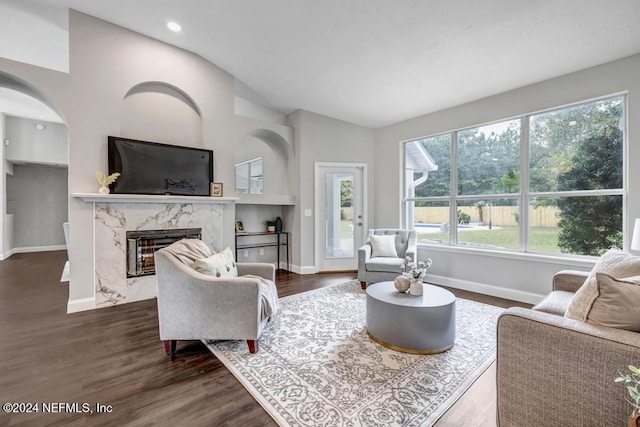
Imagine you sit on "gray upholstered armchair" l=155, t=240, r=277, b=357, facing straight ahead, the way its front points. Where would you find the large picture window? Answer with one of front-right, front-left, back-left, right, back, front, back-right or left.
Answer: front

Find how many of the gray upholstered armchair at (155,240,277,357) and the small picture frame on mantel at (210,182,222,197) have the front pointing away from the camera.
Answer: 0

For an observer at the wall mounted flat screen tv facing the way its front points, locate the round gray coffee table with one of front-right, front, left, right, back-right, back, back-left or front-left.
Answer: front

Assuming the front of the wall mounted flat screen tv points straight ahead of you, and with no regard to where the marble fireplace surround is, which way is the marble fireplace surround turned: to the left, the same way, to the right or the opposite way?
the same way

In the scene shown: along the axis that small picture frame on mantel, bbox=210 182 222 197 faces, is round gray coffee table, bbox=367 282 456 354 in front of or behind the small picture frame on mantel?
in front

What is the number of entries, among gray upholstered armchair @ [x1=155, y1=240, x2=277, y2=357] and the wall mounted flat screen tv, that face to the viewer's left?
0

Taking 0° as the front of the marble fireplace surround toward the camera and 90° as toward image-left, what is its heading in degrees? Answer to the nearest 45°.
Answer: approximately 315°

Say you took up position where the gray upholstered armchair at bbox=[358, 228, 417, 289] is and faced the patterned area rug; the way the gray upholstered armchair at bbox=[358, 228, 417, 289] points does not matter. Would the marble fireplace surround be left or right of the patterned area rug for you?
right

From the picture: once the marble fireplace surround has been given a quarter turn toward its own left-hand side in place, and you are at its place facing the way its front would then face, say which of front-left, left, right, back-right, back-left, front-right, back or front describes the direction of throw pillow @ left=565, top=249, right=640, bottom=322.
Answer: right

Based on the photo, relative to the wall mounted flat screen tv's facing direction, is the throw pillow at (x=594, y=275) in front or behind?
in front

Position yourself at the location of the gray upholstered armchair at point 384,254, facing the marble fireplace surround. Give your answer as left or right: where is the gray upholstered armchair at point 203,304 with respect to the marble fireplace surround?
left

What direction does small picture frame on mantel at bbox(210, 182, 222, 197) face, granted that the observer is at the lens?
facing the viewer and to the right of the viewer
